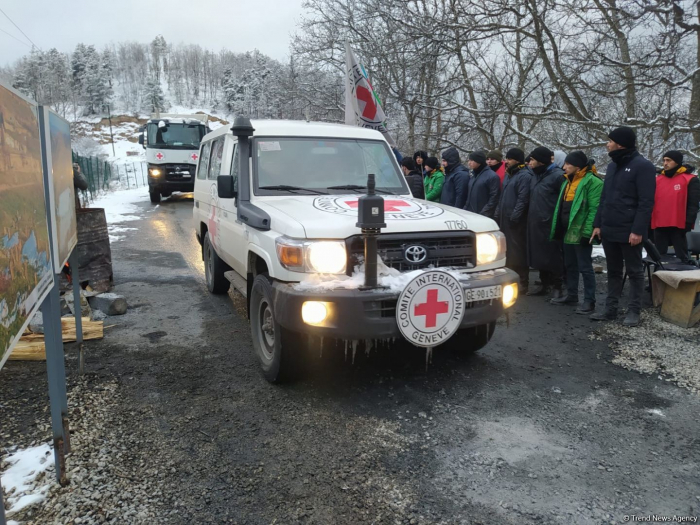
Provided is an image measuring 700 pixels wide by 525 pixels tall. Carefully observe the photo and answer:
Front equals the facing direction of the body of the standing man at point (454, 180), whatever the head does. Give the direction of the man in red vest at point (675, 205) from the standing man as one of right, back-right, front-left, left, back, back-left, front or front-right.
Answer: back

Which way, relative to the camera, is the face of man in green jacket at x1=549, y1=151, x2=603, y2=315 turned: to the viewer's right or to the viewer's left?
to the viewer's left

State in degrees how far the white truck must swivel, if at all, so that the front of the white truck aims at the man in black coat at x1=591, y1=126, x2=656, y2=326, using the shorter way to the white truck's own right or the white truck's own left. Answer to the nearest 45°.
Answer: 0° — it already faces them

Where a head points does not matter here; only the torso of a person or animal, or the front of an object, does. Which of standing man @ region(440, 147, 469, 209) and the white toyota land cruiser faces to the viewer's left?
the standing man

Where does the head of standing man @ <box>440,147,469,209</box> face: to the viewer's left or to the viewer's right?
to the viewer's left

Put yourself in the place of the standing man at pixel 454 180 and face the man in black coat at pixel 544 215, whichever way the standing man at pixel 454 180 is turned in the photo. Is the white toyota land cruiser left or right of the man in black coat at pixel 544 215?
right

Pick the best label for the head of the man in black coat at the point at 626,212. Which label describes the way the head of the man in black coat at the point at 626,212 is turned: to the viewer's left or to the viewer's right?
to the viewer's left

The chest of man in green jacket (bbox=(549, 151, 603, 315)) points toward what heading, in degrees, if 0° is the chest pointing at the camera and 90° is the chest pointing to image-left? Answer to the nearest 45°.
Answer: approximately 45°
